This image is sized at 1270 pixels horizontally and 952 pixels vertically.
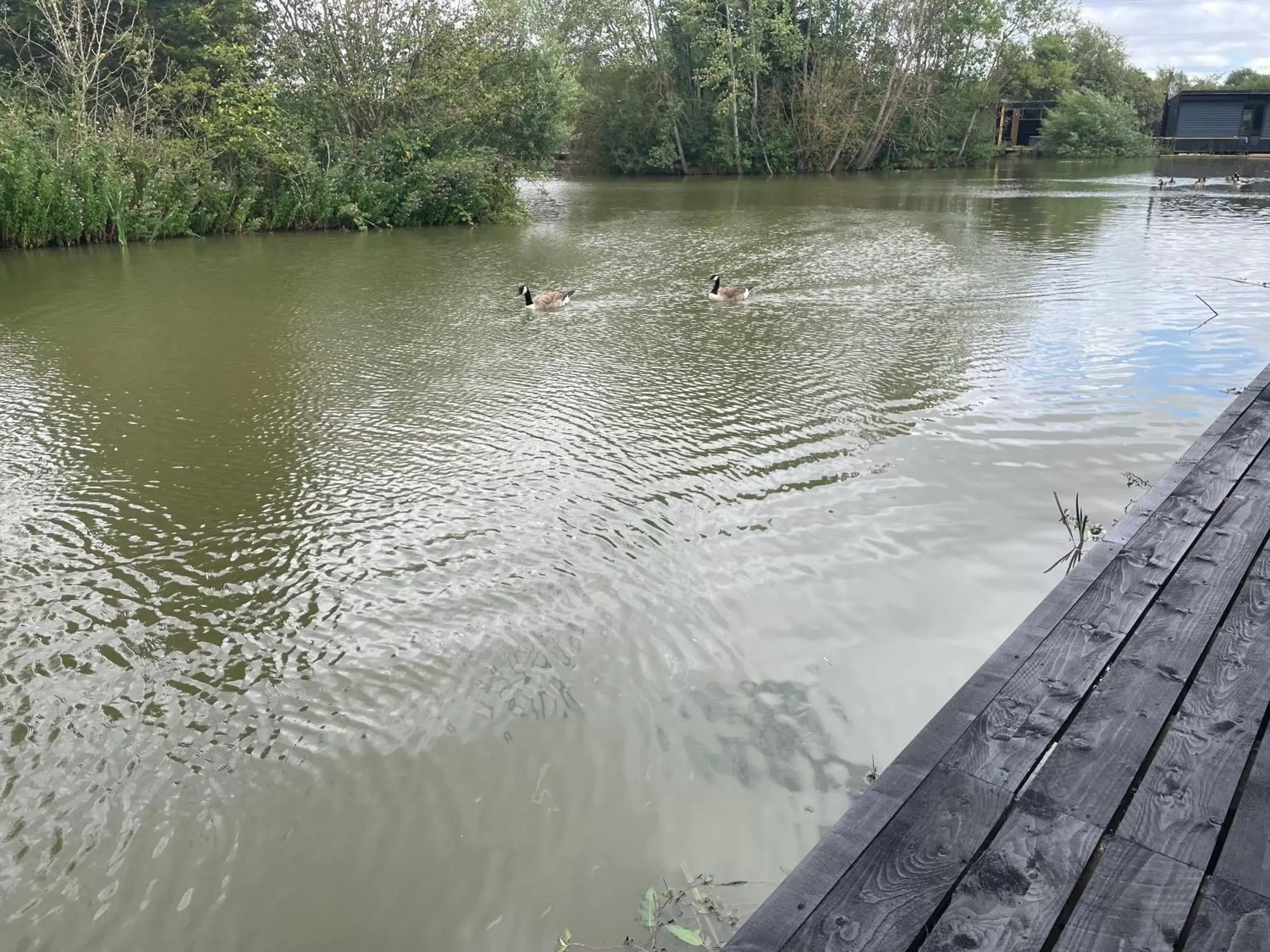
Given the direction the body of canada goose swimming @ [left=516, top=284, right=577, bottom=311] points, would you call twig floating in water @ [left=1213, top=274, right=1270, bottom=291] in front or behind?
behind

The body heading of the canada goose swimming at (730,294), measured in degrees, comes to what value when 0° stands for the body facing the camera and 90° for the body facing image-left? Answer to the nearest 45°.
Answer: approximately 90°

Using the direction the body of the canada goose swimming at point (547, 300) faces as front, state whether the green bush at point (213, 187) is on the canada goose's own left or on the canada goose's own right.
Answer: on the canada goose's own right

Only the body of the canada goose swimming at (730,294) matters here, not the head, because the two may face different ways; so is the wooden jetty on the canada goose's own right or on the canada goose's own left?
on the canada goose's own left

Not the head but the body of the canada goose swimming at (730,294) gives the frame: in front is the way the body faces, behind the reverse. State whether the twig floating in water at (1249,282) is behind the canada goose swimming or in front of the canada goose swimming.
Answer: behind

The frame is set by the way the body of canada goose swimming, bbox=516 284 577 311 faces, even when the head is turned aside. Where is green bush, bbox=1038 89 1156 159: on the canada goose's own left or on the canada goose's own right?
on the canada goose's own right

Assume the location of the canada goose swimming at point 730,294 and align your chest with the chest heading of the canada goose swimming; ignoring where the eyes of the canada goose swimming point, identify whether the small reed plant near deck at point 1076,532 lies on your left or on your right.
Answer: on your left

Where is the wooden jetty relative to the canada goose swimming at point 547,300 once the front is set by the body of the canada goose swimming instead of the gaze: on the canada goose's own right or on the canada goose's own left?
on the canada goose's own left

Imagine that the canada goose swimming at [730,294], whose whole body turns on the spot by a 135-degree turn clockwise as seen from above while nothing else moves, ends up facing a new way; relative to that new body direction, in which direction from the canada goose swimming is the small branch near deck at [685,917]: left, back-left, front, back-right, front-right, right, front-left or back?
back-right

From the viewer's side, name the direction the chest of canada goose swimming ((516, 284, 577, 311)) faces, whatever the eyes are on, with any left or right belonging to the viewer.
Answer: facing to the left of the viewer

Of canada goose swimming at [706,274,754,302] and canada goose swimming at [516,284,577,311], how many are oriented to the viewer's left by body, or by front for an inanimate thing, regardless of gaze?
2
